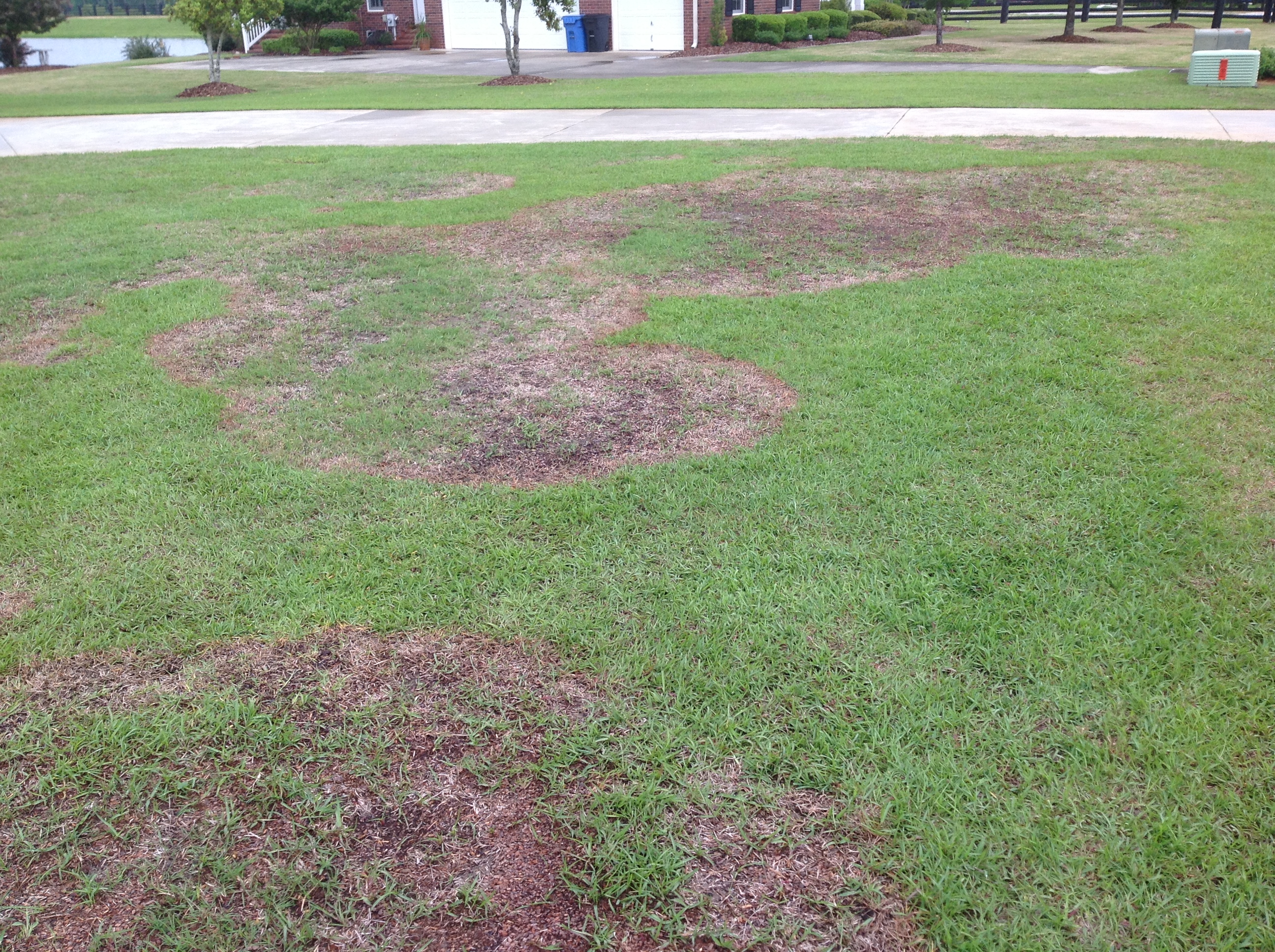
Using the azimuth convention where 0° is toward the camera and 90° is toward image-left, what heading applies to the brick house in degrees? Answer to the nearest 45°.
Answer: approximately 0°

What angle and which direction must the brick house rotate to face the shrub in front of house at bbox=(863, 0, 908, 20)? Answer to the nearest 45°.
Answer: approximately 135° to its left

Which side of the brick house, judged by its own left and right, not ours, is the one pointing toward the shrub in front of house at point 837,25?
left

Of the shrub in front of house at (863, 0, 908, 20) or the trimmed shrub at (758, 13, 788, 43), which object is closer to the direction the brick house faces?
the trimmed shrub

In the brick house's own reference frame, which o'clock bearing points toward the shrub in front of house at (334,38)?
The shrub in front of house is roughly at 3 o'clock from the brick house.

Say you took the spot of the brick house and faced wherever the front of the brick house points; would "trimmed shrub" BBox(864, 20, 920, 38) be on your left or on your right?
on your left

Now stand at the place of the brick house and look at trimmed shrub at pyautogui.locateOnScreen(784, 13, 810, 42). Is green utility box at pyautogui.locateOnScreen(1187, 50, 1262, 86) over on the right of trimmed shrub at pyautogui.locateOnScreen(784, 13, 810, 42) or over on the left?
right

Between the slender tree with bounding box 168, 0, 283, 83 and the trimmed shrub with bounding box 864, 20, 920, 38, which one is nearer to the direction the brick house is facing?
the slender tree

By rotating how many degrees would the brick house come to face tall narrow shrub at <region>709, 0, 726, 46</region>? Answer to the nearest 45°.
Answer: approximately 45° to its left

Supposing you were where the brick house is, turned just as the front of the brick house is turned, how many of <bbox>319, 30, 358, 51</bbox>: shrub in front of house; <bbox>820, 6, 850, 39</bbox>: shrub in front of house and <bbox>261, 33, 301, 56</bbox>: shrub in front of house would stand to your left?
1

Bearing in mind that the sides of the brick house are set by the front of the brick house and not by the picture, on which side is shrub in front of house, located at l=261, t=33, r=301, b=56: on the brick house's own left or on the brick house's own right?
on the brick house's own right

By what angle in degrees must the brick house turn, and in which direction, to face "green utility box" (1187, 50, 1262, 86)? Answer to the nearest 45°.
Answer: approximately 45° to its left

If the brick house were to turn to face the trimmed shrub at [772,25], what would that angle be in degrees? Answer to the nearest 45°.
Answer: approximately 45° to its left
